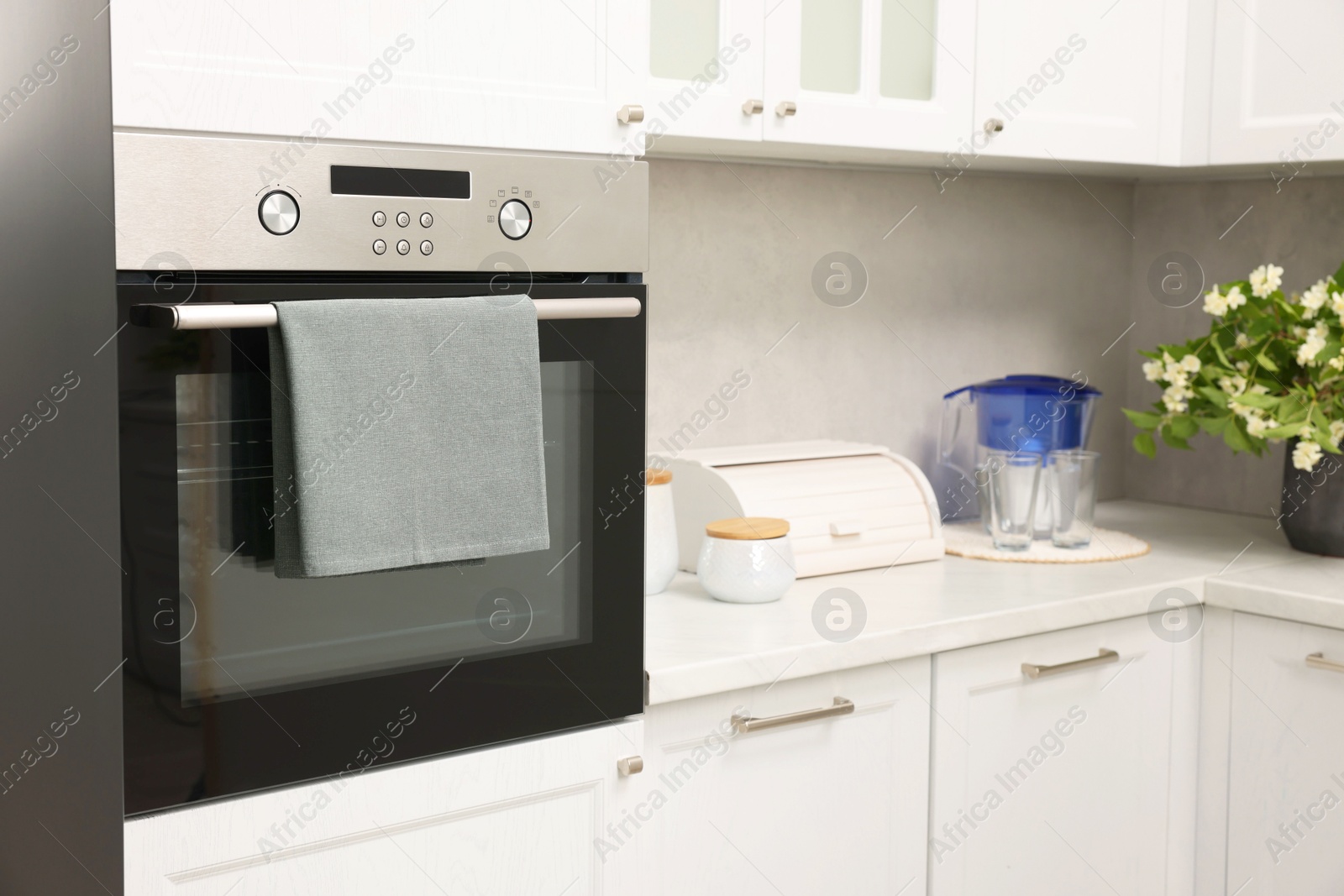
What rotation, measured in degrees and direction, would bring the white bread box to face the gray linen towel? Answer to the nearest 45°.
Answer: approximately 90° to its right

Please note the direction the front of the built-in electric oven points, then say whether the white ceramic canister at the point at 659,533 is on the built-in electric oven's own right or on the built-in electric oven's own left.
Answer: on the built-in electric oven's own left

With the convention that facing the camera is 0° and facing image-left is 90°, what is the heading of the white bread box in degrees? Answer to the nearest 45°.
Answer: approximately 315°

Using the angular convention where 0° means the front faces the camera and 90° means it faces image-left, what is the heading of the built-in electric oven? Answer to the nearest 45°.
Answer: approximately 315°

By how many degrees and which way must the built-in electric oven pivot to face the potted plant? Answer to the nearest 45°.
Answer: approximately 45° to its left

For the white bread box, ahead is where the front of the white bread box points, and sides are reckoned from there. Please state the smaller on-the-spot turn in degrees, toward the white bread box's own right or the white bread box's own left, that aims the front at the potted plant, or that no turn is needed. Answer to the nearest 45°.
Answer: approximately 45° to the white bread box's own left
